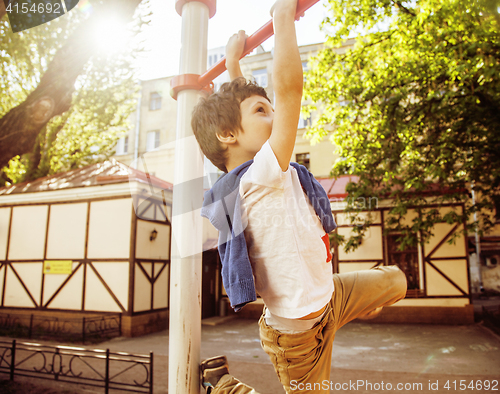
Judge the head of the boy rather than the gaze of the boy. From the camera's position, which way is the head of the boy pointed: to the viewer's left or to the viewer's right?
to the viewer's right

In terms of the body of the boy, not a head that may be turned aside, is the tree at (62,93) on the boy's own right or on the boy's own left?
on the boy's own left

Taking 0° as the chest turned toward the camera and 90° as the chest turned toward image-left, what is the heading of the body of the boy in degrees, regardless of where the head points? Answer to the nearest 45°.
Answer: approximately 270°
